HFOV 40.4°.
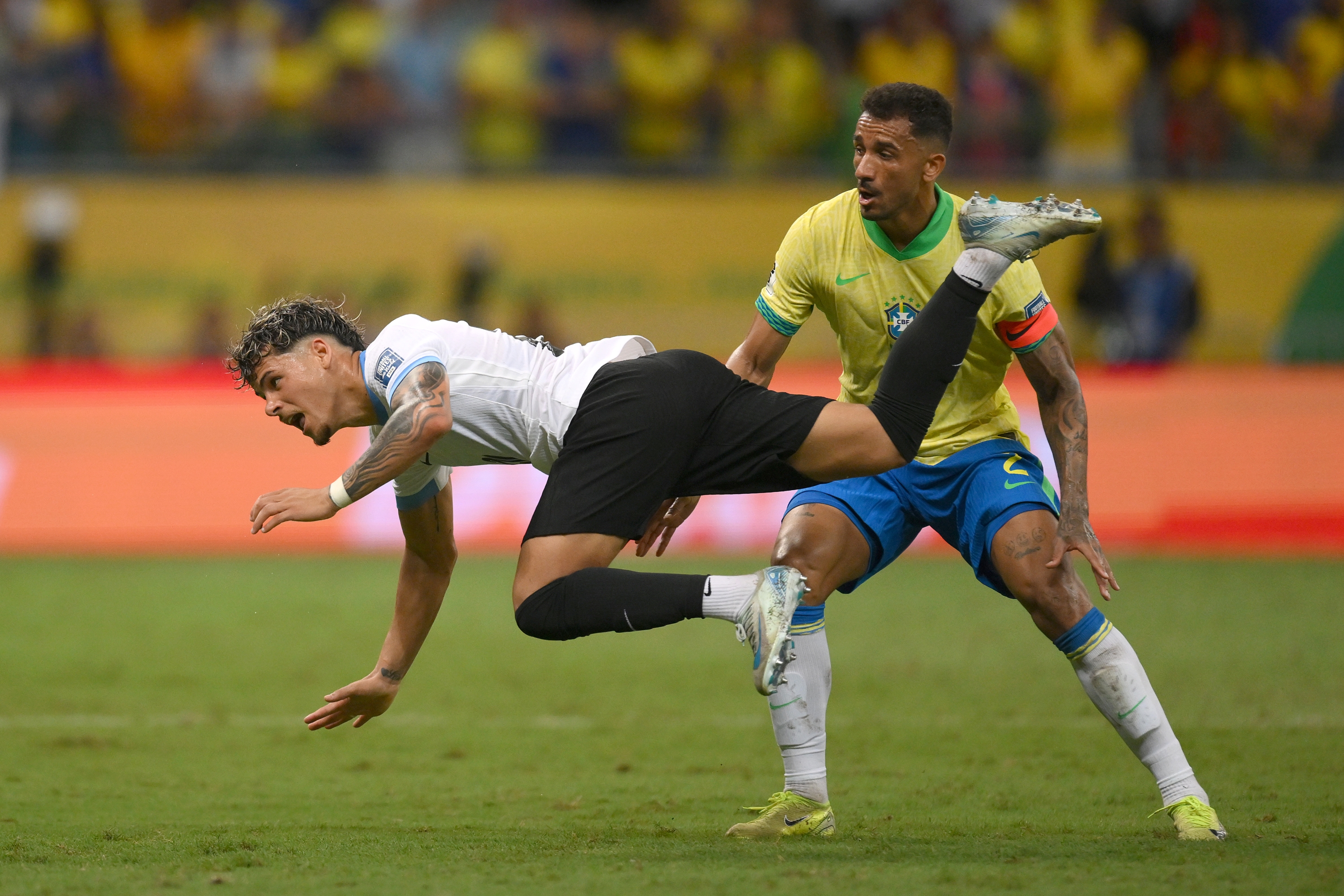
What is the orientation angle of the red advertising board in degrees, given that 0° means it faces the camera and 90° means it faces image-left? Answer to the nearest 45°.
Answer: approximately 0°

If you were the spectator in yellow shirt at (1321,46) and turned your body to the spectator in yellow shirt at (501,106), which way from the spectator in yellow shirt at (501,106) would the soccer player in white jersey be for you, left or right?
left

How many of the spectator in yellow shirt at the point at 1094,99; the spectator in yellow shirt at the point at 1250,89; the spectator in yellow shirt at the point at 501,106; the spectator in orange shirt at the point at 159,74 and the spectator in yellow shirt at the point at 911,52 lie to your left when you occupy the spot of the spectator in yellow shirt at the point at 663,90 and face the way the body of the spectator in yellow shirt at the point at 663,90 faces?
3

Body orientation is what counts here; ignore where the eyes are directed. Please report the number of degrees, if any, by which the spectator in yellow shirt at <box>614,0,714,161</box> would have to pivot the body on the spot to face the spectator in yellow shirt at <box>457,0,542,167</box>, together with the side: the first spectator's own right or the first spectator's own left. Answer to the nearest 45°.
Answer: approximately 90° to the first spectator's own right

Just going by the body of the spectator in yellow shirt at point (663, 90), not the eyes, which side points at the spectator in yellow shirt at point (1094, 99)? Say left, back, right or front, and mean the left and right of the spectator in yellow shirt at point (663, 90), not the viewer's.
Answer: left

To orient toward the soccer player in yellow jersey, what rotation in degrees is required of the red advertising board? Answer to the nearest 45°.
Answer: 0° — it already faces them

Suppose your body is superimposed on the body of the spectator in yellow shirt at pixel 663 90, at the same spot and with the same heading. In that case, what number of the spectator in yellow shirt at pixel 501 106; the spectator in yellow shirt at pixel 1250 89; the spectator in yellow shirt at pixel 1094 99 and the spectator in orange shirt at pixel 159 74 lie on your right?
2

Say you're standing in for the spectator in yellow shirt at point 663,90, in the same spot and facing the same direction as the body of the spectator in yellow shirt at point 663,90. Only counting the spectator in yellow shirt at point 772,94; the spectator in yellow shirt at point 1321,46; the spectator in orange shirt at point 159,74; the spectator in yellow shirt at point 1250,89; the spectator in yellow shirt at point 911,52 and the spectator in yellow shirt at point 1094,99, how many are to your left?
5

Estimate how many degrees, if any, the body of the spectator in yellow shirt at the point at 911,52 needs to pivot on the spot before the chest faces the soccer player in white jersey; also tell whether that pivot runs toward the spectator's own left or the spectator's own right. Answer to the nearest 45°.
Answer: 0° — they already face them

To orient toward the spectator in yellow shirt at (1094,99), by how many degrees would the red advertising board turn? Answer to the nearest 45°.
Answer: approximately 135° to its left

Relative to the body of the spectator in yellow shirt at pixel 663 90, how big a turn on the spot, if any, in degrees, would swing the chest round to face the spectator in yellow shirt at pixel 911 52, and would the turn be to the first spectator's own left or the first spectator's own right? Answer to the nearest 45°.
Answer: approximately 90° to the first spectator's own left
